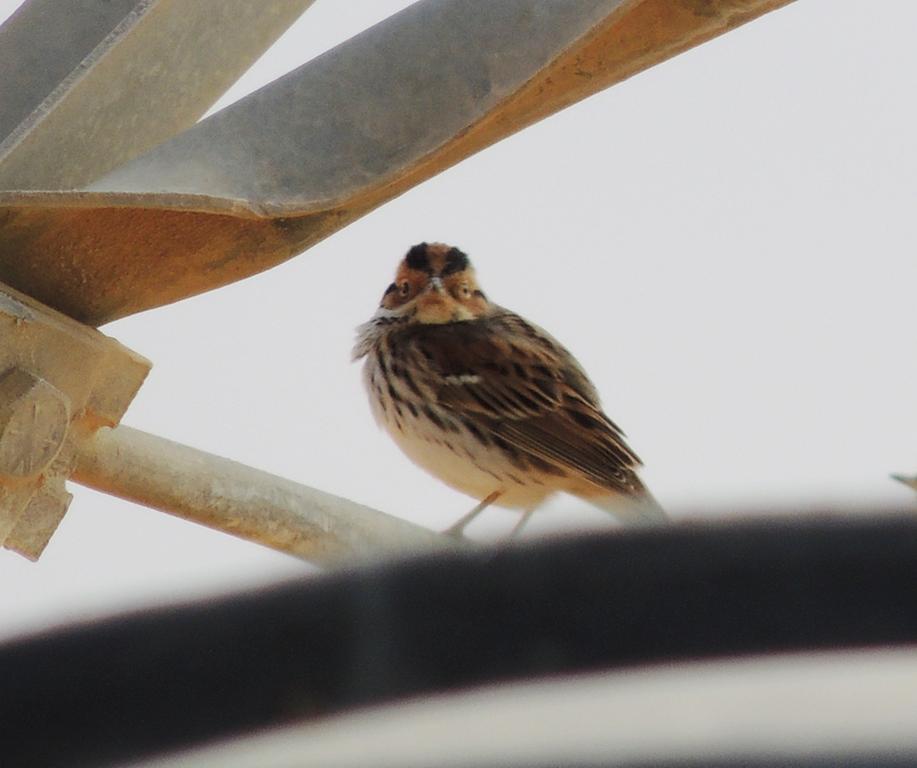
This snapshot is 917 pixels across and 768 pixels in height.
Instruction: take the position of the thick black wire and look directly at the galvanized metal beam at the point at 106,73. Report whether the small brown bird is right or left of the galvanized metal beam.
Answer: right

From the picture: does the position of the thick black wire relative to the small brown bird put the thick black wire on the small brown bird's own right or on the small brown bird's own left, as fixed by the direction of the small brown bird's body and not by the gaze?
on the small brown bird's own left

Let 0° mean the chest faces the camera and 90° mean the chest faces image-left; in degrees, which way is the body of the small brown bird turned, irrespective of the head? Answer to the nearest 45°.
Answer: approximately 90°
